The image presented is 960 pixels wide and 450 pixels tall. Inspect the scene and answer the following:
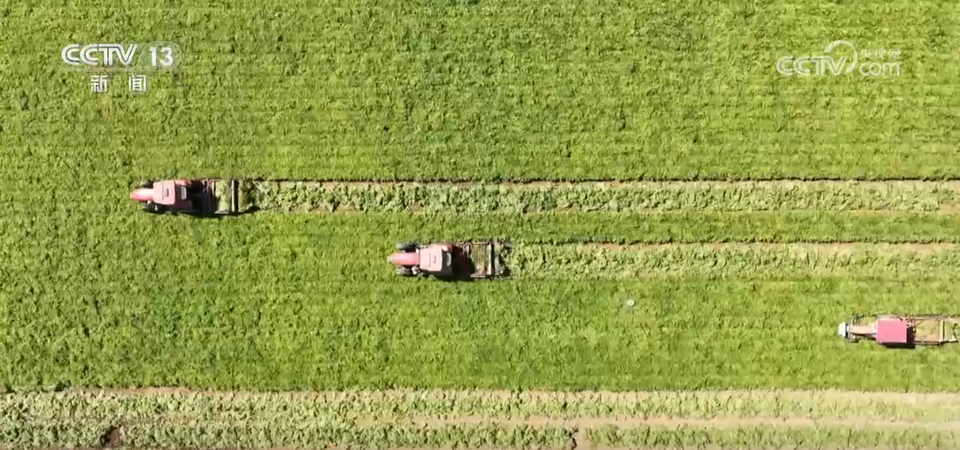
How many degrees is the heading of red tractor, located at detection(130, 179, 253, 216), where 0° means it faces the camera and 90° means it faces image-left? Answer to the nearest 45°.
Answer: approximately 90°

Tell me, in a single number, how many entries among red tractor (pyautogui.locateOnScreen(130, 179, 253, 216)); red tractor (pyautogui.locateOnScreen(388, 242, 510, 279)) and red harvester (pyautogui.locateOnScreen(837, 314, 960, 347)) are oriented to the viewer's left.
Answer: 3

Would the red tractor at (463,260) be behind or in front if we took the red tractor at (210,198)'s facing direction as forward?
behind

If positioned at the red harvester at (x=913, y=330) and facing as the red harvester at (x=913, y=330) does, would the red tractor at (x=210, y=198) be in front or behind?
in front

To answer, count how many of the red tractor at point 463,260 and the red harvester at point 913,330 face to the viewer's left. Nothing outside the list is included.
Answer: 2

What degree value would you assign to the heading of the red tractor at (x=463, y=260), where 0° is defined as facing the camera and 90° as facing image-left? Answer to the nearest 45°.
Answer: approximately 90°

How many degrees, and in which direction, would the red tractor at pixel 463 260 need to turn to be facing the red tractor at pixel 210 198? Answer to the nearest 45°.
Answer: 0° — it already faces it

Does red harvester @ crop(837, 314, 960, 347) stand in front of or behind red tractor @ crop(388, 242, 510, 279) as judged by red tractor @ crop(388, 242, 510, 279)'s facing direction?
behind

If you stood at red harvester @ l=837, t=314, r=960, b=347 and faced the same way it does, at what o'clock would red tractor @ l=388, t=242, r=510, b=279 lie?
The red tractor is roughly at 11 o'clock from the red harvester.

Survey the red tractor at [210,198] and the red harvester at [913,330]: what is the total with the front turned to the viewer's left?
2

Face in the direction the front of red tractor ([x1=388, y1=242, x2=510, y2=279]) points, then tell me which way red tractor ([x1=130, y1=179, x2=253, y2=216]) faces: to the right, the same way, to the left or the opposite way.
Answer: the same way

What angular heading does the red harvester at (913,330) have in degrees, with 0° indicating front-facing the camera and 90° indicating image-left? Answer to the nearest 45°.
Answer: approximately 90°

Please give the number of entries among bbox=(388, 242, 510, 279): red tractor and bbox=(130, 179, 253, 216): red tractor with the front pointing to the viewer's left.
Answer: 2
